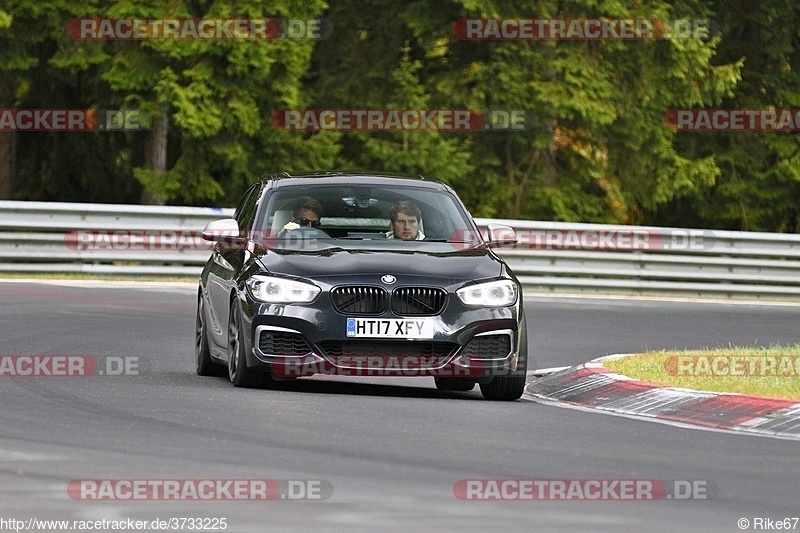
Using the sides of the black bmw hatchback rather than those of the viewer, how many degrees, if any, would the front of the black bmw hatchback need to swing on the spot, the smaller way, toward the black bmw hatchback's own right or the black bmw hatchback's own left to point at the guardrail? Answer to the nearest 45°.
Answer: approximately 180°

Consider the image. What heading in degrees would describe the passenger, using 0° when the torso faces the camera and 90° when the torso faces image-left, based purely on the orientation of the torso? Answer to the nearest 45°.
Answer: approximately 0°

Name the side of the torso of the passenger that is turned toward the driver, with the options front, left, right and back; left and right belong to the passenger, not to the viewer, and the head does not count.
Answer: right
